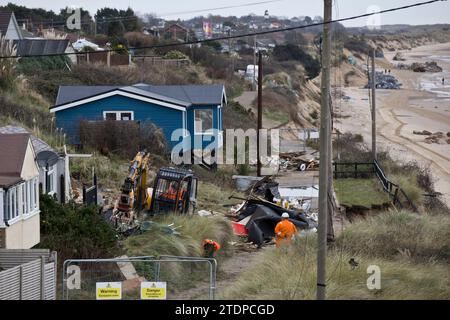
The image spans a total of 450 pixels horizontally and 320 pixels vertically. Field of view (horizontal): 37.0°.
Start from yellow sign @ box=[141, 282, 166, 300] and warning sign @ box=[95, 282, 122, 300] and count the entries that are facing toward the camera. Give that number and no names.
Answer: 2

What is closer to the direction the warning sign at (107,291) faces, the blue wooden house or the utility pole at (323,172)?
the utility pole

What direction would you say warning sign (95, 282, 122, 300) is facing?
toward the camera

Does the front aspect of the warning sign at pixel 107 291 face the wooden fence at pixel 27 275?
no

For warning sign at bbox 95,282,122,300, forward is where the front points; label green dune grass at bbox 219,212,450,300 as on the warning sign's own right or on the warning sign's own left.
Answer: on the warning sign's own left

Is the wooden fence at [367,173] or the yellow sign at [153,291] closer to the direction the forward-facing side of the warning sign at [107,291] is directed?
the yellow sign

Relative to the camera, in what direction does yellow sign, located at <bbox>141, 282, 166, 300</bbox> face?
facing the viewer

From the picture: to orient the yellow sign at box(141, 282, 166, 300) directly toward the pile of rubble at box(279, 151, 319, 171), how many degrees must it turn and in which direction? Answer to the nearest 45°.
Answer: approximately 180°

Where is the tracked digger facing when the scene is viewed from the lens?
facing the viewer and to the left of the viewer

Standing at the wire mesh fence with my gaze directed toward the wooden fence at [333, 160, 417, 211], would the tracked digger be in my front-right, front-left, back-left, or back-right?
front-left

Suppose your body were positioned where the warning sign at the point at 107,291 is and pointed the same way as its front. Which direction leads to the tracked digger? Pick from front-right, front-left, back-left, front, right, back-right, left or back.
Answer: back

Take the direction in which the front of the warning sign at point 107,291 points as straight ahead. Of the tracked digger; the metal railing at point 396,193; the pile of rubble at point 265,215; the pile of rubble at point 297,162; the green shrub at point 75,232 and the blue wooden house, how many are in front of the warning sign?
0

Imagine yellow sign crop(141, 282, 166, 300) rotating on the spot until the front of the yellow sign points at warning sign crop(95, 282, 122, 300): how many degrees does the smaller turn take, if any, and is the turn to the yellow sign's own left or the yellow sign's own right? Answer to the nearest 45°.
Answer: approximately 90° to the yellow sign's own right

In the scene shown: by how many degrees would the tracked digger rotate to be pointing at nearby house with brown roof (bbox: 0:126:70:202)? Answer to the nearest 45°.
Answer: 0° — it already faces it

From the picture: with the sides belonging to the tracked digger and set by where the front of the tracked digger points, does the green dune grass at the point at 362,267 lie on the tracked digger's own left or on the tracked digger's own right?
on the tracked digger's own left

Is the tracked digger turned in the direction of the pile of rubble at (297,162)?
no

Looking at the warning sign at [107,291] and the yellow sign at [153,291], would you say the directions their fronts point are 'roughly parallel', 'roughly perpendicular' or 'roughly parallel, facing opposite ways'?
roughly parallel

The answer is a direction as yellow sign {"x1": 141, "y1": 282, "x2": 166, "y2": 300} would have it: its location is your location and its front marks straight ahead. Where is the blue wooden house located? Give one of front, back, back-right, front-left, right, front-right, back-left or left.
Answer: back

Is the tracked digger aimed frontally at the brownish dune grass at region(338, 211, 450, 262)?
no
